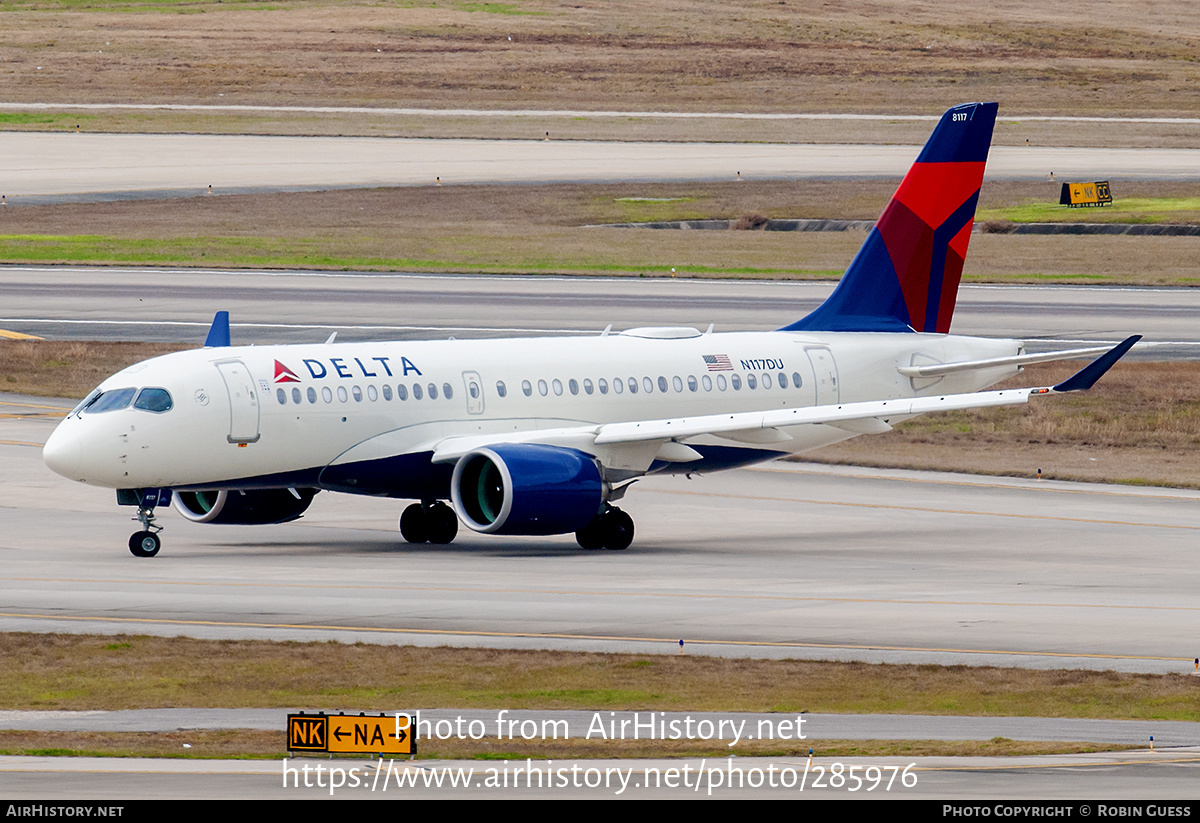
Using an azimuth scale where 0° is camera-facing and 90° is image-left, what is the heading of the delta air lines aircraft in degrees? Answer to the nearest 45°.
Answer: approximately 45°

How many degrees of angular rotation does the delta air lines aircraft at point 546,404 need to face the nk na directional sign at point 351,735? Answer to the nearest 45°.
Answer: approximately 45° to its left

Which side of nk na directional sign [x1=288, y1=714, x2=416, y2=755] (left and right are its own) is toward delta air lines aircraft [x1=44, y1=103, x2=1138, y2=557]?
back
